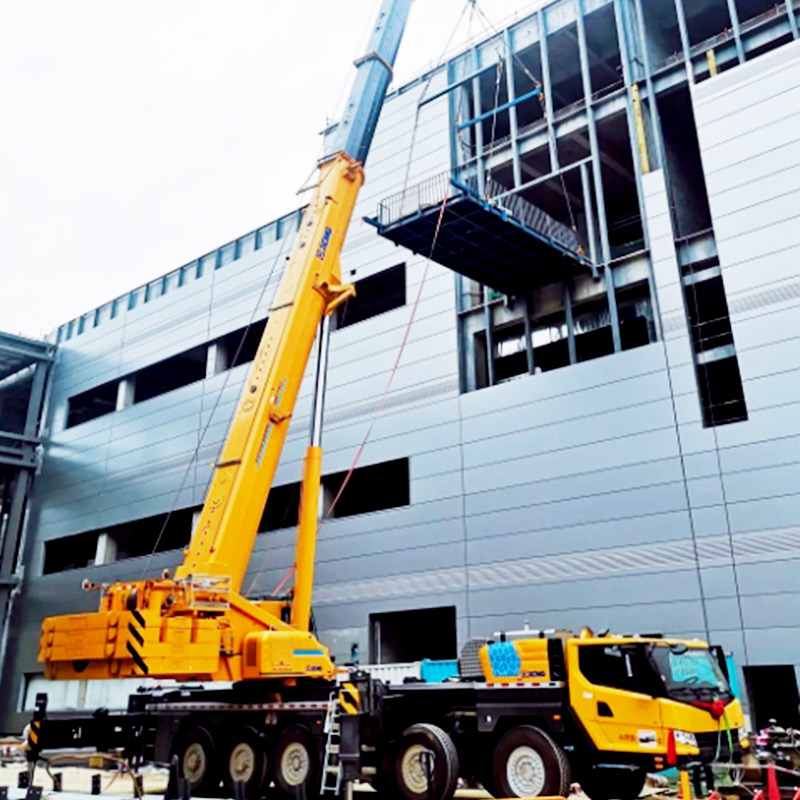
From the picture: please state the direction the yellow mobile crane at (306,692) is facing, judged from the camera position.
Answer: facing the viewer and to the right of the viewer
